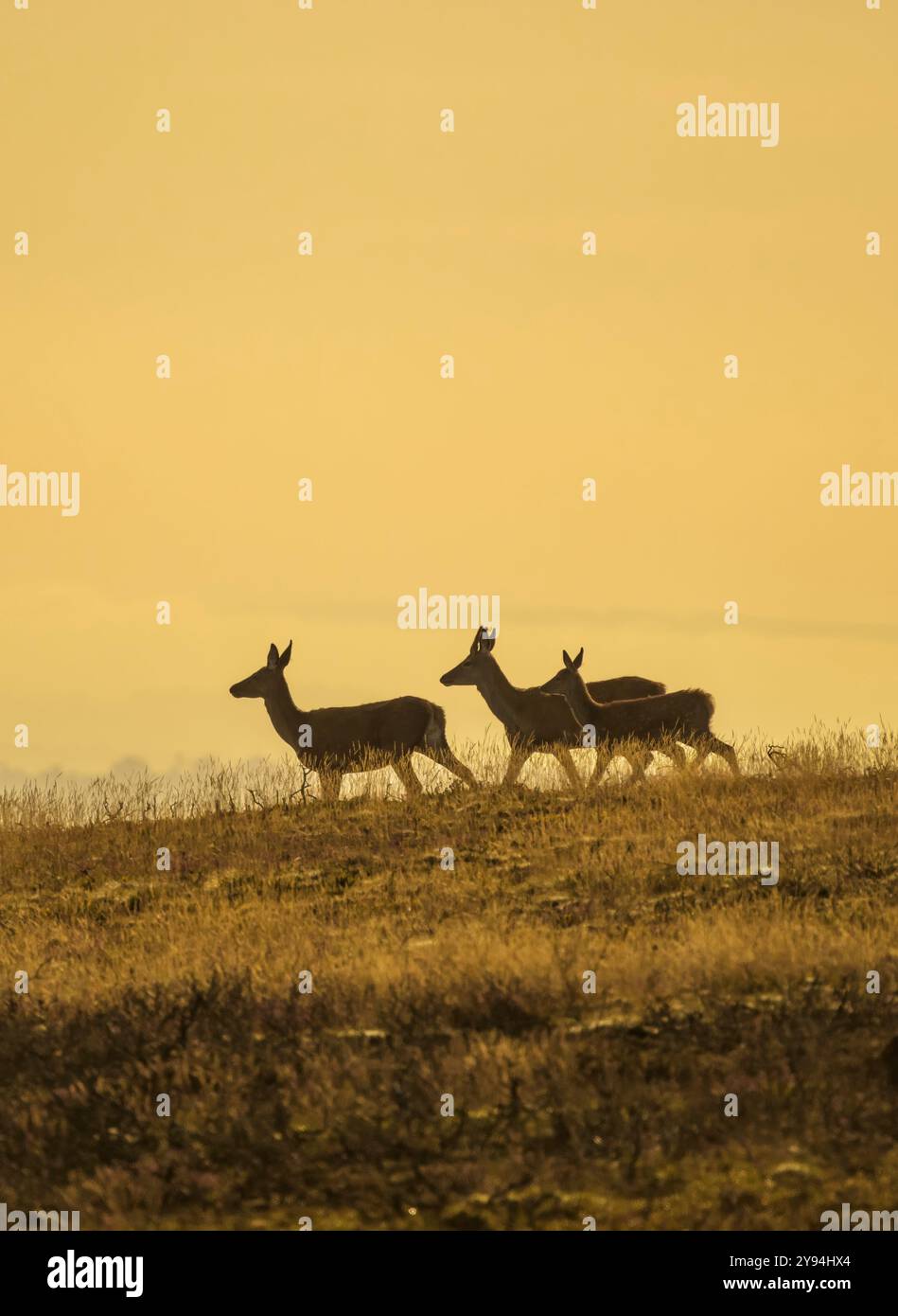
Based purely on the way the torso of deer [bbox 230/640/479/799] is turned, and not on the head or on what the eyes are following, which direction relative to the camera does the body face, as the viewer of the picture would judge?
to the viewer's left

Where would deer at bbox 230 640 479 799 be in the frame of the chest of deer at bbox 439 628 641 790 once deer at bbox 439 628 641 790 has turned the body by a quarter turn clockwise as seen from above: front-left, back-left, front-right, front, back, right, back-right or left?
left

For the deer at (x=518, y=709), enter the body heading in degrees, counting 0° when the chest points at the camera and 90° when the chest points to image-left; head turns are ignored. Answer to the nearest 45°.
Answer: approximately 90°

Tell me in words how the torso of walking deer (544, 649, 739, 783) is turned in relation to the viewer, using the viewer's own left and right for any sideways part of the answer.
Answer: facing to the left of the viewer

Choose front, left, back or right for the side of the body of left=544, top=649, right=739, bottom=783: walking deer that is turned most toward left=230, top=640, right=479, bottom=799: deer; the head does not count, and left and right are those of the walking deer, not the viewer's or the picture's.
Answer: front
